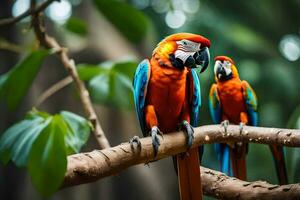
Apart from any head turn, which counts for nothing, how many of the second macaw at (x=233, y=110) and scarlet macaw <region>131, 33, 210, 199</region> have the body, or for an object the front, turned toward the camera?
2

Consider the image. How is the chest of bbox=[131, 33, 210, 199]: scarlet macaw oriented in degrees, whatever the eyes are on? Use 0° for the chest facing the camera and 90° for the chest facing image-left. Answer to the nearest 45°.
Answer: approximately 0°

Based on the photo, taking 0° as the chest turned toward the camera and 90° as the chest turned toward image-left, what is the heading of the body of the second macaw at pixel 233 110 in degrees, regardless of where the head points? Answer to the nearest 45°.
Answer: approximately 0°
